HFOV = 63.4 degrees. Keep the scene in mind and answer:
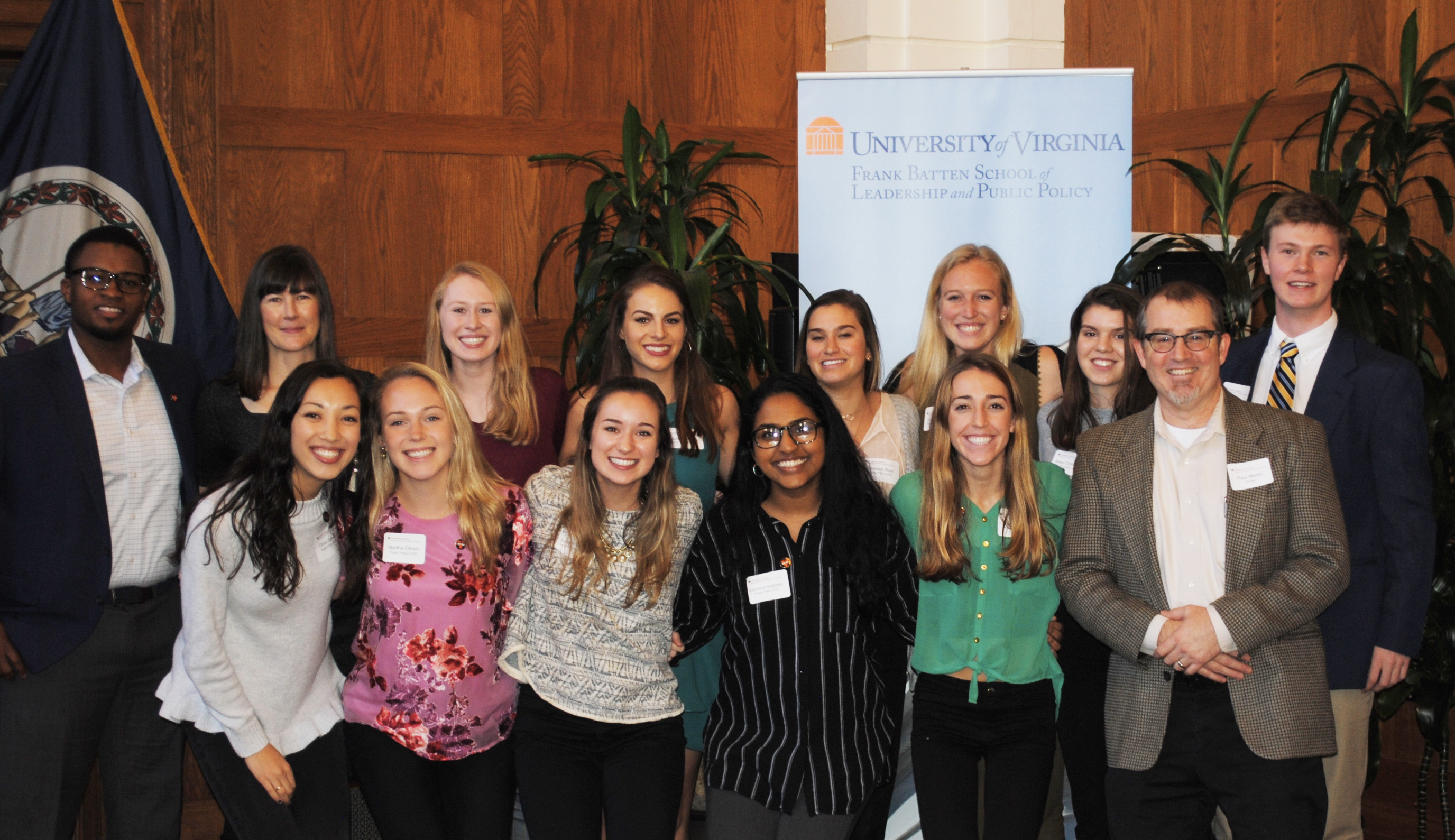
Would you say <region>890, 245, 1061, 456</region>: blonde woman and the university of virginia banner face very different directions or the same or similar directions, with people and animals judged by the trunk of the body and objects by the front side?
same or similar directions

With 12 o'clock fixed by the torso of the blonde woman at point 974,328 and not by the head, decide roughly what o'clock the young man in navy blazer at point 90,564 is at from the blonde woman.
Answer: The young man in navy blazer is roughly at 2 o'clock from the blonde woman.

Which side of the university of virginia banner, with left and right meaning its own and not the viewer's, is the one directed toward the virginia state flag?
right

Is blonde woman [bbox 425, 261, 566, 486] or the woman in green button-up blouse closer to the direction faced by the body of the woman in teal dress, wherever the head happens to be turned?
the woman in green button-up blouse

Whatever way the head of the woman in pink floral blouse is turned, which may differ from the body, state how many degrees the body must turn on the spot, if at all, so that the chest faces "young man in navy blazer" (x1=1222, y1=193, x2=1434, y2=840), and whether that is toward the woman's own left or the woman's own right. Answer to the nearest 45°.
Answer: approximately 90° to the woman's own left

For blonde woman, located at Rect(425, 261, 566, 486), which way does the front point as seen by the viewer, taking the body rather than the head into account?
toward the camera

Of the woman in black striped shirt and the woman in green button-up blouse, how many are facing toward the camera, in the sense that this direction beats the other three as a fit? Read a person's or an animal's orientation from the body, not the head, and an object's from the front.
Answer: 2

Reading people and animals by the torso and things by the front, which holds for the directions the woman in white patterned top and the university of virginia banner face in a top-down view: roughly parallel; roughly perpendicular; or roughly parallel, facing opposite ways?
roughly parallel

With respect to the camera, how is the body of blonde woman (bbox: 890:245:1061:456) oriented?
toward the camera

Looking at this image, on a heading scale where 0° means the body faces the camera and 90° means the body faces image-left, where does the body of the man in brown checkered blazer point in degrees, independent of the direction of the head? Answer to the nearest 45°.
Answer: approximately 0°

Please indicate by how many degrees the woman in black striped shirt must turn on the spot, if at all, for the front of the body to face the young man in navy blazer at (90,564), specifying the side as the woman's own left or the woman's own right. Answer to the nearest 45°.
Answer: approximately 90° to the woman's own right

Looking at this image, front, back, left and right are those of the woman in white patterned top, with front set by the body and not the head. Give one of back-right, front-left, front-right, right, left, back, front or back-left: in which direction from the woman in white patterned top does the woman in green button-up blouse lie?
left
